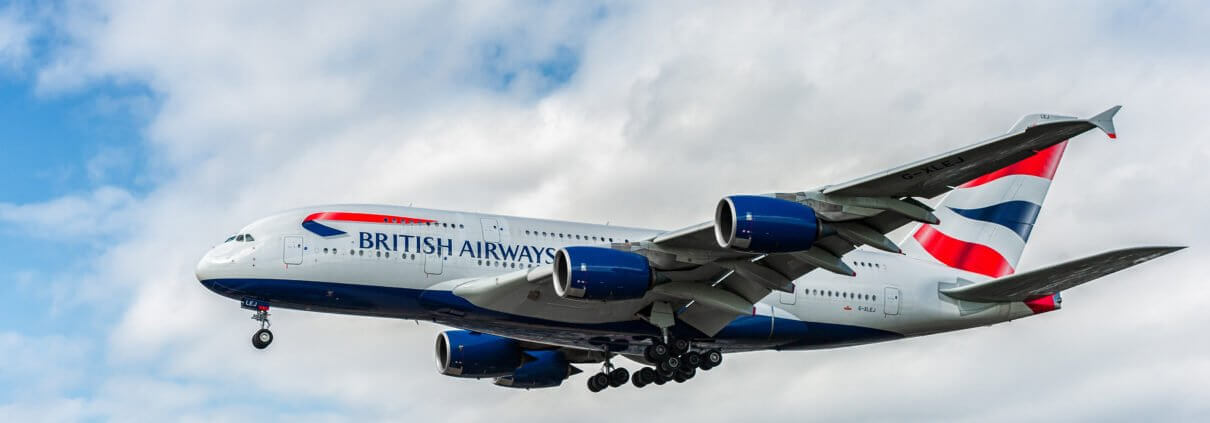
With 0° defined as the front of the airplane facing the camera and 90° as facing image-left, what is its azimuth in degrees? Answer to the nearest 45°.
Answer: approximately 45°
